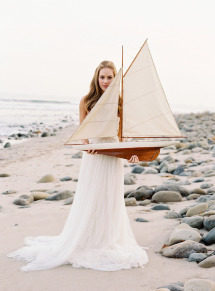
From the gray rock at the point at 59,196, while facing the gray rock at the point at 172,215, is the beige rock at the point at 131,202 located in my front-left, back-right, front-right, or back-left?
front-left

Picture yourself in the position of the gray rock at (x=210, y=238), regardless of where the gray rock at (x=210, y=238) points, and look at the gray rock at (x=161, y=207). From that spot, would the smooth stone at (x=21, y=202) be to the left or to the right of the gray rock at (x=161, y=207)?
left

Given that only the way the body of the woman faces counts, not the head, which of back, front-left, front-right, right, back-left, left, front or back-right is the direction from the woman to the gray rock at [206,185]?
left

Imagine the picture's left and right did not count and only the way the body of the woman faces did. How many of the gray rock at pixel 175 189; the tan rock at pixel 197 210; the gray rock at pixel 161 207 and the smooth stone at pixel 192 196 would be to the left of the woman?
4

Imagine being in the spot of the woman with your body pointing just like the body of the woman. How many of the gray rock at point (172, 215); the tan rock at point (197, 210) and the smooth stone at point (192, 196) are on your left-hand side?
3

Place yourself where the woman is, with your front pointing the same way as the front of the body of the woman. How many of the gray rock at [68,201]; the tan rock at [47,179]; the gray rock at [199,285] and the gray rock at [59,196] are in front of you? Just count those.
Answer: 1

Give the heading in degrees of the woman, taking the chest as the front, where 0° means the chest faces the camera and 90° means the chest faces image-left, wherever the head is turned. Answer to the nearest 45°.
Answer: approximately 315°

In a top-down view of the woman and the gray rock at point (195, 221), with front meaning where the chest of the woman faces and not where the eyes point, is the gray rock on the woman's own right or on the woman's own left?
on the woman's own left

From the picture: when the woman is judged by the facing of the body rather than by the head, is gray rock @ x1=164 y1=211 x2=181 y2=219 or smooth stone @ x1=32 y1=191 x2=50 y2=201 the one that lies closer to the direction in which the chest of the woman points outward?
the gray rock

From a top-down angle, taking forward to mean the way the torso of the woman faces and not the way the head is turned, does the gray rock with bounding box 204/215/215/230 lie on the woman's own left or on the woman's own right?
on the woman's own left

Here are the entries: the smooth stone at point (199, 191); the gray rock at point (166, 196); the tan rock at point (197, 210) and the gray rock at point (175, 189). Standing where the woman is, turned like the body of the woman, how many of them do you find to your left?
4

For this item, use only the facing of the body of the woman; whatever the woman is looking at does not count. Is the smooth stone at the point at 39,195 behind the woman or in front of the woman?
behind
